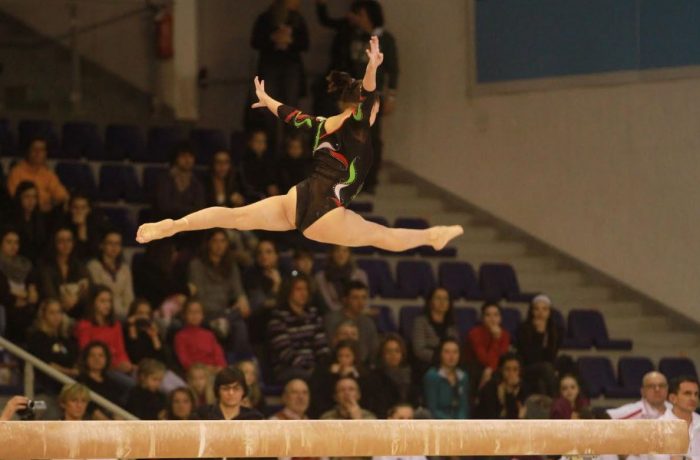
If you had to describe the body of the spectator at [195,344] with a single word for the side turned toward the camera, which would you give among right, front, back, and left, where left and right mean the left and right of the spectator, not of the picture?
front

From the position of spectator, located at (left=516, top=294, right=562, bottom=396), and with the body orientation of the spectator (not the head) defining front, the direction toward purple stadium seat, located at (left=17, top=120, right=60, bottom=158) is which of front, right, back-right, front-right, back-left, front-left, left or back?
right

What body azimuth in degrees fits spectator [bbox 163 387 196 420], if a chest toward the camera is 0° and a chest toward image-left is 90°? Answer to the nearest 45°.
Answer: approximately 0°

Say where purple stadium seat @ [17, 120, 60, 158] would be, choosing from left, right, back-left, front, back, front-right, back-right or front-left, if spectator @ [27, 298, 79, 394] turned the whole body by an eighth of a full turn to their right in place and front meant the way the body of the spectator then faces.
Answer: back

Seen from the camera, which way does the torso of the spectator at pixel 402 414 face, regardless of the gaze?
toward the camera

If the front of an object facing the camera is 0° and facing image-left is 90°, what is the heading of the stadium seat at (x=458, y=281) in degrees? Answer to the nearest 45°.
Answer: approximately 315°

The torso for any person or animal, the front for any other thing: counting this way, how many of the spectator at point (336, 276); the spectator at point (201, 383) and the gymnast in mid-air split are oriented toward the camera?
2

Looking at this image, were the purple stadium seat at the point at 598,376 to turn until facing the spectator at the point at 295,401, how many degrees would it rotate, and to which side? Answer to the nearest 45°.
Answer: approximately 90° to its right

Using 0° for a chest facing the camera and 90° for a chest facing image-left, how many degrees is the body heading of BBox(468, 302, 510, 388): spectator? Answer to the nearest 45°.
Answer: approximately 0°
